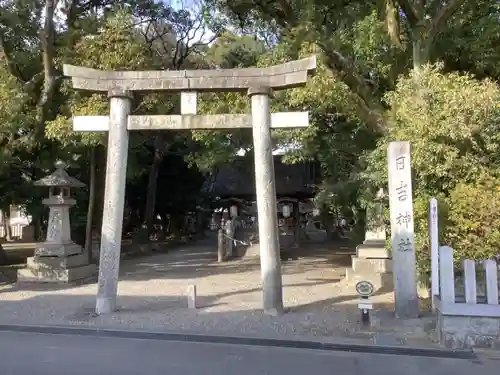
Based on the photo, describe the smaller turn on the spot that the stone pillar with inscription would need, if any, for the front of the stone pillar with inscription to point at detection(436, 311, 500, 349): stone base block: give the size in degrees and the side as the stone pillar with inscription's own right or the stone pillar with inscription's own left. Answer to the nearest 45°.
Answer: approximately 45° to the stone pillar with inscription's own left

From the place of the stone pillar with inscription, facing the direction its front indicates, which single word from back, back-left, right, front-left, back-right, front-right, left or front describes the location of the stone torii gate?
right

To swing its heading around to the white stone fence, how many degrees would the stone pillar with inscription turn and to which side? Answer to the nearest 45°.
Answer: approximately 45° to its left

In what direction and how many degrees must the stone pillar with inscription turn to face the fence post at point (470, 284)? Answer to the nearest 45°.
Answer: approximately 45° to its left

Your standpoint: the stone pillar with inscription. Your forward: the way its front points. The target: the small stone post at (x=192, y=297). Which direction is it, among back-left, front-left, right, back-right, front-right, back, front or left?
right

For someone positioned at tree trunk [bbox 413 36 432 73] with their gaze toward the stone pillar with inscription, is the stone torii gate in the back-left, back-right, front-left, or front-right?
front-right

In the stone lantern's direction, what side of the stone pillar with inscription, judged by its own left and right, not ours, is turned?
right

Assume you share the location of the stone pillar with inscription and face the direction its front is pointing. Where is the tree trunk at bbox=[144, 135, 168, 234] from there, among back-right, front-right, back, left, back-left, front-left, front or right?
back-right

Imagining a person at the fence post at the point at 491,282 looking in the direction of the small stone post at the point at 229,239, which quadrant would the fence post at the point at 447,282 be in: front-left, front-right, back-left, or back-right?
front-left

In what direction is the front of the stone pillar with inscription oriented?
toward the camera

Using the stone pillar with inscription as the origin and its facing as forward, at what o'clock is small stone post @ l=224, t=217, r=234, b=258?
The small stone post is roughly at 5 o'clock from the stone pillar with inscription.

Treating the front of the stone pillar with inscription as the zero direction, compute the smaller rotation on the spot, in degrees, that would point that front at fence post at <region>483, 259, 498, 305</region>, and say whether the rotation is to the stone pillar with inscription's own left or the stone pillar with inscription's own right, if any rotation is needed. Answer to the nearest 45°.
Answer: approximately 45° to the stone pillar with inscription's own left
